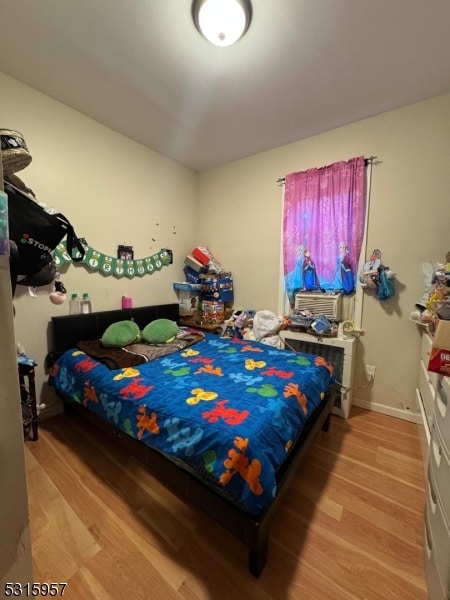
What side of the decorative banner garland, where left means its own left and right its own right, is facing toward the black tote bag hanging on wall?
right

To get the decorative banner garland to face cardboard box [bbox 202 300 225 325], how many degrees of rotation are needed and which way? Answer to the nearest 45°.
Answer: approximately 45° to its left

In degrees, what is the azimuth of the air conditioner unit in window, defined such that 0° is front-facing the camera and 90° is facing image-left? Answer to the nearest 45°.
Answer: approximately 45°

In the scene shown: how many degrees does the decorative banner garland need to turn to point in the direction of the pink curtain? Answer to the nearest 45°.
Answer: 0° — it already faces it

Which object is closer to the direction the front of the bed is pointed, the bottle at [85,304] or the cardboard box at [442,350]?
the cardboard box

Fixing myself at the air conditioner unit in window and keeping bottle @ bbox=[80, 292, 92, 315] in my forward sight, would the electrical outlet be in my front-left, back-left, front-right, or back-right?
back-left
